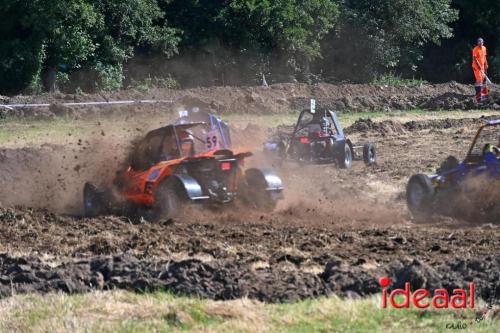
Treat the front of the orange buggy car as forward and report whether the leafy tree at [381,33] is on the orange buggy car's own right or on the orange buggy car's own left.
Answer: on the orange buggy car's own right

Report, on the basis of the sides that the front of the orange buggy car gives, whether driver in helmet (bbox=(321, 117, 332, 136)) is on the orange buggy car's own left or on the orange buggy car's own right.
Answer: on the orange buggy car's own right

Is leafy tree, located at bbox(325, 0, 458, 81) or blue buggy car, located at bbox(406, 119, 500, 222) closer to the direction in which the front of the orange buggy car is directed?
the leafy tree

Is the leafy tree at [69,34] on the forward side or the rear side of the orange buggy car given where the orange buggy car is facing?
on the forward side

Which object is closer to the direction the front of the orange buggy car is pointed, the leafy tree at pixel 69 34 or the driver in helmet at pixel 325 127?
the leafy tree

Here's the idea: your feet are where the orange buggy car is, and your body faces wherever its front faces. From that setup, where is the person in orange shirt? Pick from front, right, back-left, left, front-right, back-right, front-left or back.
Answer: right

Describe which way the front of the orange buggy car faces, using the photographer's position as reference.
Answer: facing away from the viewer and to the left of the viewer

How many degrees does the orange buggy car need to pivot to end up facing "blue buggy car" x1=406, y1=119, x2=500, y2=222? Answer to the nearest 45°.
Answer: approximately 135° to its right
